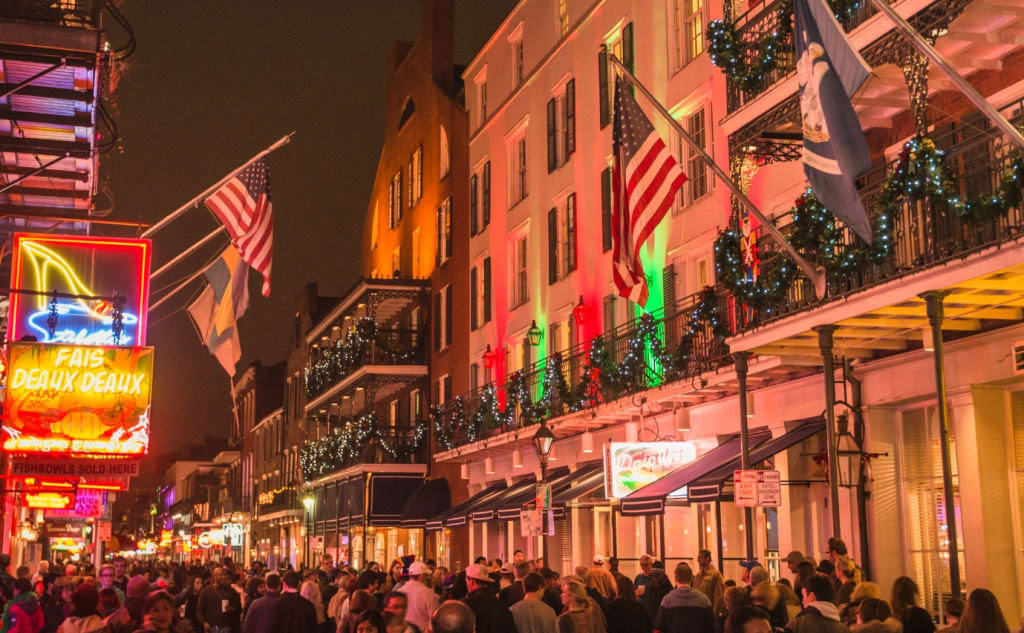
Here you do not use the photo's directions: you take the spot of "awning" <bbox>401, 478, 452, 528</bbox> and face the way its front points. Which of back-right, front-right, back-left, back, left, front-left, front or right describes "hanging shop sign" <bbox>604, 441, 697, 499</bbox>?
front-left

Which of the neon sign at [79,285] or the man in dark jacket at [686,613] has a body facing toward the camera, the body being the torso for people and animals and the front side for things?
the neon sign

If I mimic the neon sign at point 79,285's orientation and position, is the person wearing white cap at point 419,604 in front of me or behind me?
in front

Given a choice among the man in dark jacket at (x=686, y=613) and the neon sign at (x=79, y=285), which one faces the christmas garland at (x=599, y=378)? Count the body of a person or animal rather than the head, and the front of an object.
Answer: the man in dark jacket

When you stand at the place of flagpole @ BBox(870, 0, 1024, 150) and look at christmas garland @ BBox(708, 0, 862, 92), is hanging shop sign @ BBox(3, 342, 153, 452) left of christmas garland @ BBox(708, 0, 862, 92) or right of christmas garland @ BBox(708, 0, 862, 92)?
left

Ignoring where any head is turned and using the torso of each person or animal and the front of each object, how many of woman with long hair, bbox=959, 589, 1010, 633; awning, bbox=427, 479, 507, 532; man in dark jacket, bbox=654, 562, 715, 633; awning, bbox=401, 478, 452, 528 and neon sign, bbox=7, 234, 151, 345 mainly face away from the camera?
2

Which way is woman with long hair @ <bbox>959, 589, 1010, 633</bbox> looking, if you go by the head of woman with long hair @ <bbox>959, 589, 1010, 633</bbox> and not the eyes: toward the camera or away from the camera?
away from the camera

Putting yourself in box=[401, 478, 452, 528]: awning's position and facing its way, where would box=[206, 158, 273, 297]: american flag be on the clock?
The american flag is roughly at 11 o'clock from the awning.

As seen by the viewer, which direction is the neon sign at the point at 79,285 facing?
toward the camera

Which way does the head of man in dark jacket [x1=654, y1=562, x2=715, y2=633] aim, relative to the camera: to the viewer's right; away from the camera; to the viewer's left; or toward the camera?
away from the camera

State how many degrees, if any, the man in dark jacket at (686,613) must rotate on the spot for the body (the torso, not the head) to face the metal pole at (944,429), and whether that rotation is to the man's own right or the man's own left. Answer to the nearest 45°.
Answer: approximately 90° to the man's own right

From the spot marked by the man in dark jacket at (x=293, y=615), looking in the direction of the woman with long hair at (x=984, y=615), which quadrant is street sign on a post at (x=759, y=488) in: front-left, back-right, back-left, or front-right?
front-left

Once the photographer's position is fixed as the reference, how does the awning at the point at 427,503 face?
facing the viewer and to the left of the viewer

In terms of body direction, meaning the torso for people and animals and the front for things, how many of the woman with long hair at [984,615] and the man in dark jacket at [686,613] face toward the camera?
0

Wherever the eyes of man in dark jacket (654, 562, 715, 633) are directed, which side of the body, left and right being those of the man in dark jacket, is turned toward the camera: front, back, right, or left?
back

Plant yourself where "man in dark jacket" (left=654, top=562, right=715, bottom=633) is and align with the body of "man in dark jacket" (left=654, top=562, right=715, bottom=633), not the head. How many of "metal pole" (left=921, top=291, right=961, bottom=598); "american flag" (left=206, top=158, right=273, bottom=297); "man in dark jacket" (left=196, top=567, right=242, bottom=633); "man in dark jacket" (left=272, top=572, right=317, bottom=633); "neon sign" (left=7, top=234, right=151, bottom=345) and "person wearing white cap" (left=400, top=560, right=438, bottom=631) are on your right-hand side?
1

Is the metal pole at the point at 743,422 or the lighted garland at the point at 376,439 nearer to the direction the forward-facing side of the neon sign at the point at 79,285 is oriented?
the metal pole

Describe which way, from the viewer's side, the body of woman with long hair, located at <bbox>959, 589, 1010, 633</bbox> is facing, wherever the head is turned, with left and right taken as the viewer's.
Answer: facing away from the viewer
